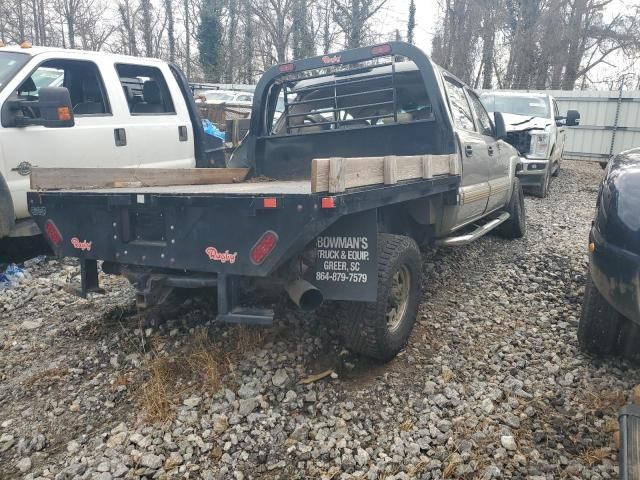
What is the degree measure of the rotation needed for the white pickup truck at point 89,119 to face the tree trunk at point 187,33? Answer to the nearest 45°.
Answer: approximately 135° to its right

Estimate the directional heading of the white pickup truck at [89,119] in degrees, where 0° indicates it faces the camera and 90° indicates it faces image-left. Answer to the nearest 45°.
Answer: approximately 45°

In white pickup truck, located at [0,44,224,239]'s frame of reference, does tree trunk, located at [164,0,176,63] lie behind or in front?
behind

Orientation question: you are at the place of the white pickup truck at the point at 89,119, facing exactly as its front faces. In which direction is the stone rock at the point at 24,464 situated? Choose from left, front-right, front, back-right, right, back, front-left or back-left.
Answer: front-left

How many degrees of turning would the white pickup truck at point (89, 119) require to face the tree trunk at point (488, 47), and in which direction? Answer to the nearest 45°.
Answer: approximately 180°

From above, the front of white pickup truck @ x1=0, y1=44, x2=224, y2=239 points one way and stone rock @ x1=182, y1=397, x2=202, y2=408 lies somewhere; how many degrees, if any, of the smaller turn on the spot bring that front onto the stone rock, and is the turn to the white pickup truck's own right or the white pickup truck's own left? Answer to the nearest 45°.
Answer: approximately 45° to the white pickup truck's own left

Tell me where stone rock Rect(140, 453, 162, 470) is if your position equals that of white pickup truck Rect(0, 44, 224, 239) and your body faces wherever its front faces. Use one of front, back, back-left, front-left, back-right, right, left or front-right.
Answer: front-left
